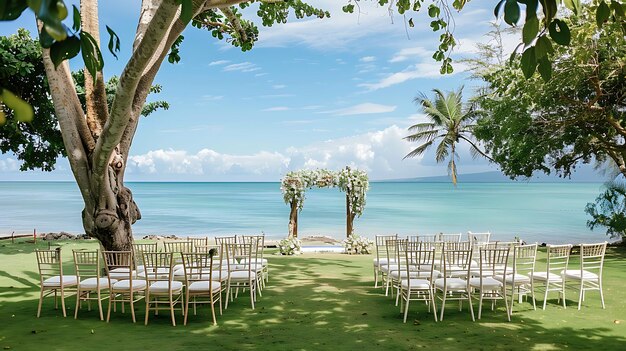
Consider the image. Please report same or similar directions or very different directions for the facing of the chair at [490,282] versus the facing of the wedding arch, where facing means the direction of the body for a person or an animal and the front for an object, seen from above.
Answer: very different directions

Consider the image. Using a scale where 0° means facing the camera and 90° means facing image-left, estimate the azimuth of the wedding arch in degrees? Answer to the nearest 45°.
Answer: approximately 0°

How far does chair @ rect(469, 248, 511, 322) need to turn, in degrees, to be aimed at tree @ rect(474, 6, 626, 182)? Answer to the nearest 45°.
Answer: approximately 45° to its right

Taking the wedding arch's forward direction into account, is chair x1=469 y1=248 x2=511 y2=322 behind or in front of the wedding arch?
in front

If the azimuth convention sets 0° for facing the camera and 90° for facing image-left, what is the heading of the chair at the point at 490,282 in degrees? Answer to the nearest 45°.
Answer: approximately 135°

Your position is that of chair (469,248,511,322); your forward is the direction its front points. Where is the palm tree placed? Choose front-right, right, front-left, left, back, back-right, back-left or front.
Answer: front-right

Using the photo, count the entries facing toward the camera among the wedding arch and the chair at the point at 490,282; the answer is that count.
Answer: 1

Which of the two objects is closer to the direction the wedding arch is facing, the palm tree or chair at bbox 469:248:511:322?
the chair

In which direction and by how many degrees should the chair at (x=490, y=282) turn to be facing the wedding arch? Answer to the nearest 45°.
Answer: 0° — it already faces it
